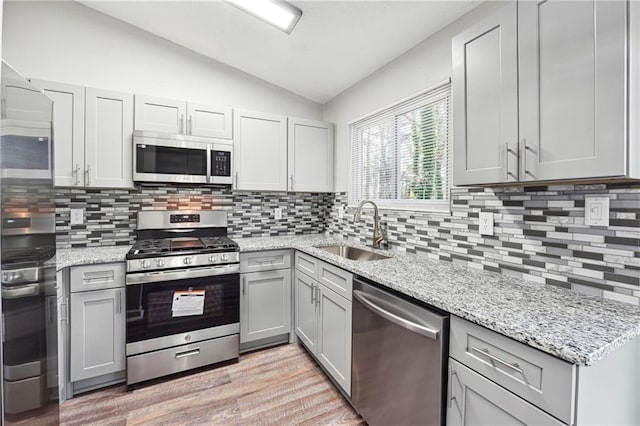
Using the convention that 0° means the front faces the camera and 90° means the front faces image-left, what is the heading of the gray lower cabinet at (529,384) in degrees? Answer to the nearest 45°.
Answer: approximately 45°

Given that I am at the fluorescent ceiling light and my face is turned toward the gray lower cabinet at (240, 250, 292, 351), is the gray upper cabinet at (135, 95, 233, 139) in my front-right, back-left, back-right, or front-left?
front-left

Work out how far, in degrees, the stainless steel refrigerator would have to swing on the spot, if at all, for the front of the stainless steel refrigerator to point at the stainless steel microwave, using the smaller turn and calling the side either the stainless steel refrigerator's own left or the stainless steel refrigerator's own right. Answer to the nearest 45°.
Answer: approximately 45° to the stainless steel refrigerator's own left

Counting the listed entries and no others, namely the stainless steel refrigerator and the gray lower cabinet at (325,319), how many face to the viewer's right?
1

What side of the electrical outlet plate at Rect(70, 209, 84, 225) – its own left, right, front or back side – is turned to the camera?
front

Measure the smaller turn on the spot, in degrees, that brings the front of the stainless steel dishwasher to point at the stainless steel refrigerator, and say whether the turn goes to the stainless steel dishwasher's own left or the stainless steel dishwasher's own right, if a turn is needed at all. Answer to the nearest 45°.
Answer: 0° — it already faces it

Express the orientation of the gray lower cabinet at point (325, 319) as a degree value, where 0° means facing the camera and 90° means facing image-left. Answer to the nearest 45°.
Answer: approximately 45°

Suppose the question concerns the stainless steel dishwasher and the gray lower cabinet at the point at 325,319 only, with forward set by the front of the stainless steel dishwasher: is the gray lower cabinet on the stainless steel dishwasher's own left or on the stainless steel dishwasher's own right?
on the stainless steel dishwasher's own right

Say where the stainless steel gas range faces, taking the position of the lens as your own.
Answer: facing the viewer

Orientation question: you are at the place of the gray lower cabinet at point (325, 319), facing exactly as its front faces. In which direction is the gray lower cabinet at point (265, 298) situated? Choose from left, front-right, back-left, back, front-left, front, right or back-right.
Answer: right

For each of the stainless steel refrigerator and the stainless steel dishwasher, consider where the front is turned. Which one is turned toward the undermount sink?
the stainless steel refrigerator

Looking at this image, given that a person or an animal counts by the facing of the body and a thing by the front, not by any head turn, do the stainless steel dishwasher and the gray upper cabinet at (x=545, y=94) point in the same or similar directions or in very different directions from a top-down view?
same or similar directions
